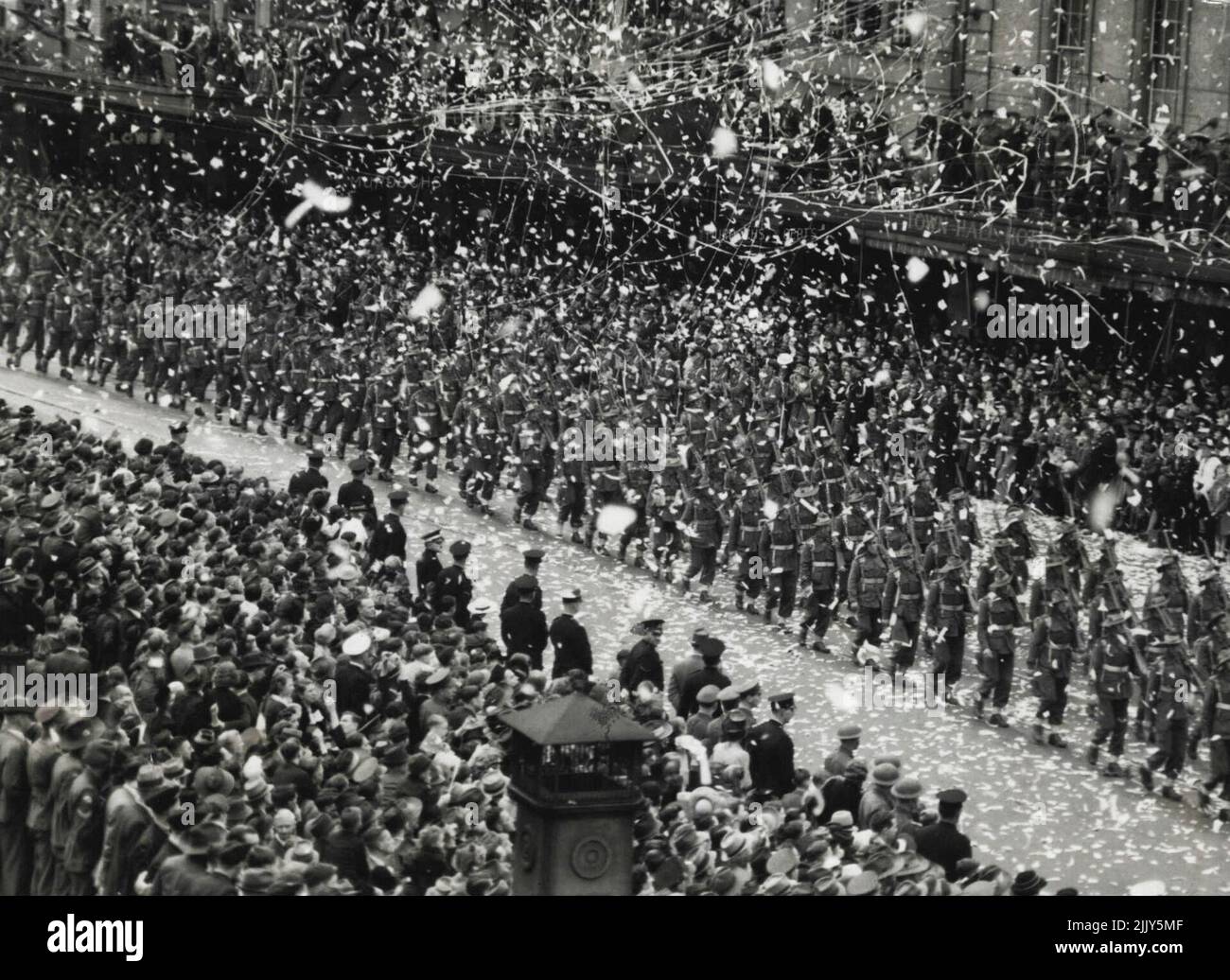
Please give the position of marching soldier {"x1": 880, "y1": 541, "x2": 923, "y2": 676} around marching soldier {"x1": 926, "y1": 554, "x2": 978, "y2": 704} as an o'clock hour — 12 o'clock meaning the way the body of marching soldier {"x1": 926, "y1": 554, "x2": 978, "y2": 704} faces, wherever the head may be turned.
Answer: marching soldier {"x1": 880, "y1": 541, "x2": 923, "y2": 676} is roughly at 6 o'clock from marching soldier {"x1": 926, "y1": 554, "x2": 978, "y2": 704}.

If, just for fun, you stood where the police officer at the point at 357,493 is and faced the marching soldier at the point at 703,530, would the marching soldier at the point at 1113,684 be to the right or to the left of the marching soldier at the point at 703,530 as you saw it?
right

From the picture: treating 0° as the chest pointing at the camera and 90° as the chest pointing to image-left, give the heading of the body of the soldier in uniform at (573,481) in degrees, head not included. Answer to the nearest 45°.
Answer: approximately 315°

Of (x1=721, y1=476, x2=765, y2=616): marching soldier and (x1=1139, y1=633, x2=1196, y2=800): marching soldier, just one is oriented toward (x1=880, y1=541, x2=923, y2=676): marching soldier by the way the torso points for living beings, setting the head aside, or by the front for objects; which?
(x1=721, y1=476, x2=765, y2=616): marching soldier

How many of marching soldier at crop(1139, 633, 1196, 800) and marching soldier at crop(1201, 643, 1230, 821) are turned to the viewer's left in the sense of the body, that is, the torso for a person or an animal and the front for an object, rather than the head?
0

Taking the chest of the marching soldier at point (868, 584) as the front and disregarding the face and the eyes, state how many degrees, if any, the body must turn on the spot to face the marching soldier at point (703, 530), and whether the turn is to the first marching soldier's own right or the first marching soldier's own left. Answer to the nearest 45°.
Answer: approximately 180°

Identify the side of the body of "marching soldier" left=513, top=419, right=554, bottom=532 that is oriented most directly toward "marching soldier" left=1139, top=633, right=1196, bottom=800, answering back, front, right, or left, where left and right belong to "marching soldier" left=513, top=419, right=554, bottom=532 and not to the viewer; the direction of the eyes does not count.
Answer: front

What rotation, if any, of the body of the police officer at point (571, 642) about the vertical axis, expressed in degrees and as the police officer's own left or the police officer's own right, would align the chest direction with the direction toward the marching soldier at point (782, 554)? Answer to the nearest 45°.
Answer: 0° — they already face them
